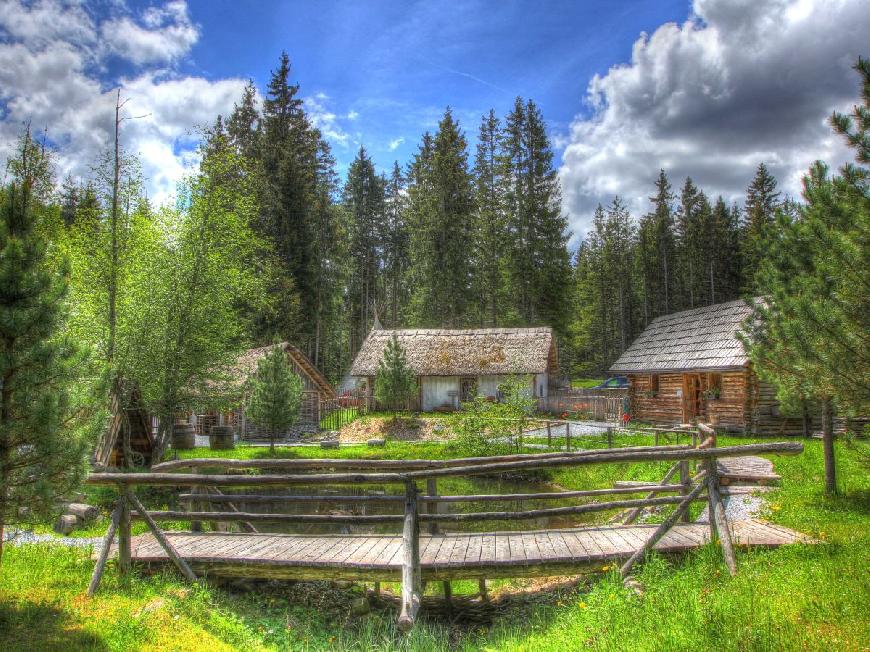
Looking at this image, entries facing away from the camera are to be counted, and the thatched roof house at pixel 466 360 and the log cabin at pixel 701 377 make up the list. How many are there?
0

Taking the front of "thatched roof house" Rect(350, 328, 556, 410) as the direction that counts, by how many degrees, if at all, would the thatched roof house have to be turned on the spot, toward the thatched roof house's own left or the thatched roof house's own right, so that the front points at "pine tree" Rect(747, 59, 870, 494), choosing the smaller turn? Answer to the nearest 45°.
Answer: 0° — it already faces it

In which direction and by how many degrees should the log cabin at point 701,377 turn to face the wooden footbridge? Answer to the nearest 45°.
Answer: approximately 45° to its left

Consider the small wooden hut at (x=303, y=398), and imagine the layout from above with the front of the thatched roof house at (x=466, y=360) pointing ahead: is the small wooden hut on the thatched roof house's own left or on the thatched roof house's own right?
on the thatched roof house's own right

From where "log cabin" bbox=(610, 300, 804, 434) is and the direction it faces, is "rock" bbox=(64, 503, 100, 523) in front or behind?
in front

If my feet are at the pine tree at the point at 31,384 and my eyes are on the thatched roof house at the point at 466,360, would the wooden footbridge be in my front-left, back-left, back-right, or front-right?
front-right

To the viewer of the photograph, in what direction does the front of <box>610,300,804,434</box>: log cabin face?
facing the viewer and to the left of the viewer

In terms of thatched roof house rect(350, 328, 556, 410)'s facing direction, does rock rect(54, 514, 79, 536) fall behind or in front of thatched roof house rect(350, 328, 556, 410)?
in front

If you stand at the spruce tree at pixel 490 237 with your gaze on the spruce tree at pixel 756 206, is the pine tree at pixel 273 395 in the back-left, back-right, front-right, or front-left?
back-right

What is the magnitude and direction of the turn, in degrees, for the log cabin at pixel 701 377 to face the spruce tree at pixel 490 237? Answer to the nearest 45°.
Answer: approximately 90° to its right

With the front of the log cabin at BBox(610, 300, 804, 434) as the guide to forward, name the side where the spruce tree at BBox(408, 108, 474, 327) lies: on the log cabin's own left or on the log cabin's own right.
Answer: on the log cabin's own right

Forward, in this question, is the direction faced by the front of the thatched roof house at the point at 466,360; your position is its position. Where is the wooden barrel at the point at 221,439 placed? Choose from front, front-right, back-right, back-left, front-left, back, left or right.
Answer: front-right

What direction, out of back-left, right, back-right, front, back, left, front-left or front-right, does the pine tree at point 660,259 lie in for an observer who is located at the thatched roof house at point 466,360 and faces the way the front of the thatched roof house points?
back-left

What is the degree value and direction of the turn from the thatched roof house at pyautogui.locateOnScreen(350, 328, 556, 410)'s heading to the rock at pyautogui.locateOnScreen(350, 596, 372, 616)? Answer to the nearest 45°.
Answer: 0° — it already faces it

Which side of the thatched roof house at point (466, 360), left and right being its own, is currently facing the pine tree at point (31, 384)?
front

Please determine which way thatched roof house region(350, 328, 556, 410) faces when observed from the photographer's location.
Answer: facing the viewer
